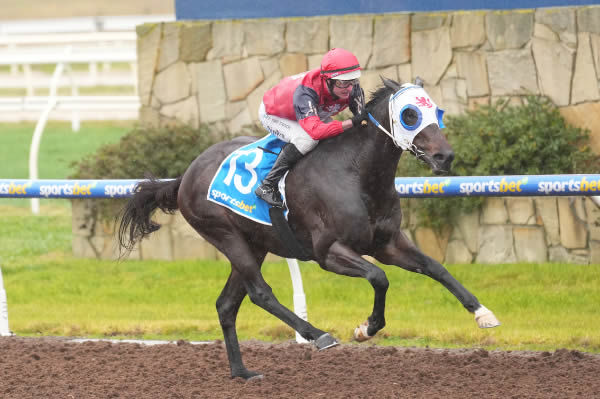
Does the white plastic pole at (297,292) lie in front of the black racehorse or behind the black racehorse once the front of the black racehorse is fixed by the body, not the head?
behind

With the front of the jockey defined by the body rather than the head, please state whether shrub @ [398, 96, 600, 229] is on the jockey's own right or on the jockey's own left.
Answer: on the jockey's own left

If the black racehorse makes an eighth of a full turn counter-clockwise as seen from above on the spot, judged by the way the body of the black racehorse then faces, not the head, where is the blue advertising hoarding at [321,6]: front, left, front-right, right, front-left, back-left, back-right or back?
left

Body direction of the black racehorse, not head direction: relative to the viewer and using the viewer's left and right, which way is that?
facing the viewer and to the right of the viewer

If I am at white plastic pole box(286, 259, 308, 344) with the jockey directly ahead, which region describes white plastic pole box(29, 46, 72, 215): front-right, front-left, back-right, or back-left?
back-right

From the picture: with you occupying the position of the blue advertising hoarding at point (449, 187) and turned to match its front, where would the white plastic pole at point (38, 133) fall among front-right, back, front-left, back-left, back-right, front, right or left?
back-right

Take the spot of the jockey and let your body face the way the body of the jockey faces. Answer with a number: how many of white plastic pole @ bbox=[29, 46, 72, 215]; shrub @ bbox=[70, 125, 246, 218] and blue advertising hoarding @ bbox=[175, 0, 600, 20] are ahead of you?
0

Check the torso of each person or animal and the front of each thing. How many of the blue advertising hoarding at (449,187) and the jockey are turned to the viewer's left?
0

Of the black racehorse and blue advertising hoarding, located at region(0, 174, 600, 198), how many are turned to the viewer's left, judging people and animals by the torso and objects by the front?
0

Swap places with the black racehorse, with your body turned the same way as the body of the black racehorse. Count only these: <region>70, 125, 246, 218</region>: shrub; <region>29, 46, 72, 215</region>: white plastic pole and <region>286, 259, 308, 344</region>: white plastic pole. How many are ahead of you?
0

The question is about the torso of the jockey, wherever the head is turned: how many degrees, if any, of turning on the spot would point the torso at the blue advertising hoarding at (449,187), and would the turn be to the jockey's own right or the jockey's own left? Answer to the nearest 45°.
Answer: approximately 90° to the jockey's own left

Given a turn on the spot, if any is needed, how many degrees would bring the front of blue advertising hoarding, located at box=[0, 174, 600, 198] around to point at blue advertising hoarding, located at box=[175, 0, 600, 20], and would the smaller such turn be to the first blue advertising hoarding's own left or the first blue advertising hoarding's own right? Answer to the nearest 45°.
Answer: approximately 180°

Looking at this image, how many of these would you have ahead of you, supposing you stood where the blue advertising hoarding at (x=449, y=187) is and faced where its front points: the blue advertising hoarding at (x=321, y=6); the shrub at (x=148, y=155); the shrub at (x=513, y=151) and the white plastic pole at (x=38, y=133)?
0

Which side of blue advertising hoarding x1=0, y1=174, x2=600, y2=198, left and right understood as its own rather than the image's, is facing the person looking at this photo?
front
